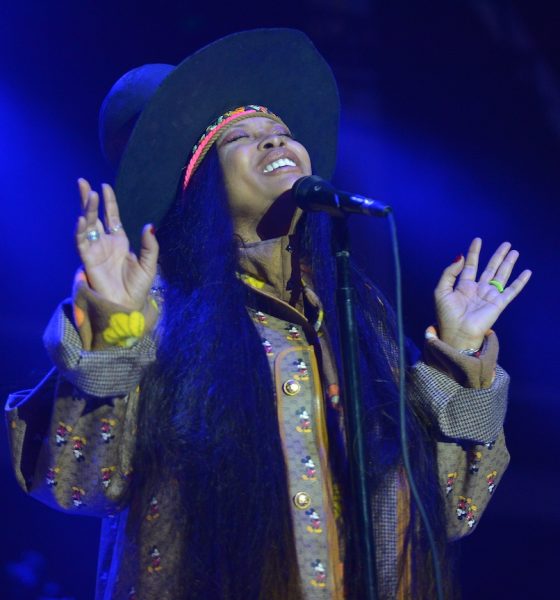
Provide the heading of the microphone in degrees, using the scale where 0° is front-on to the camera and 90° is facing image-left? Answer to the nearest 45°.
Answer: approximately 90°
